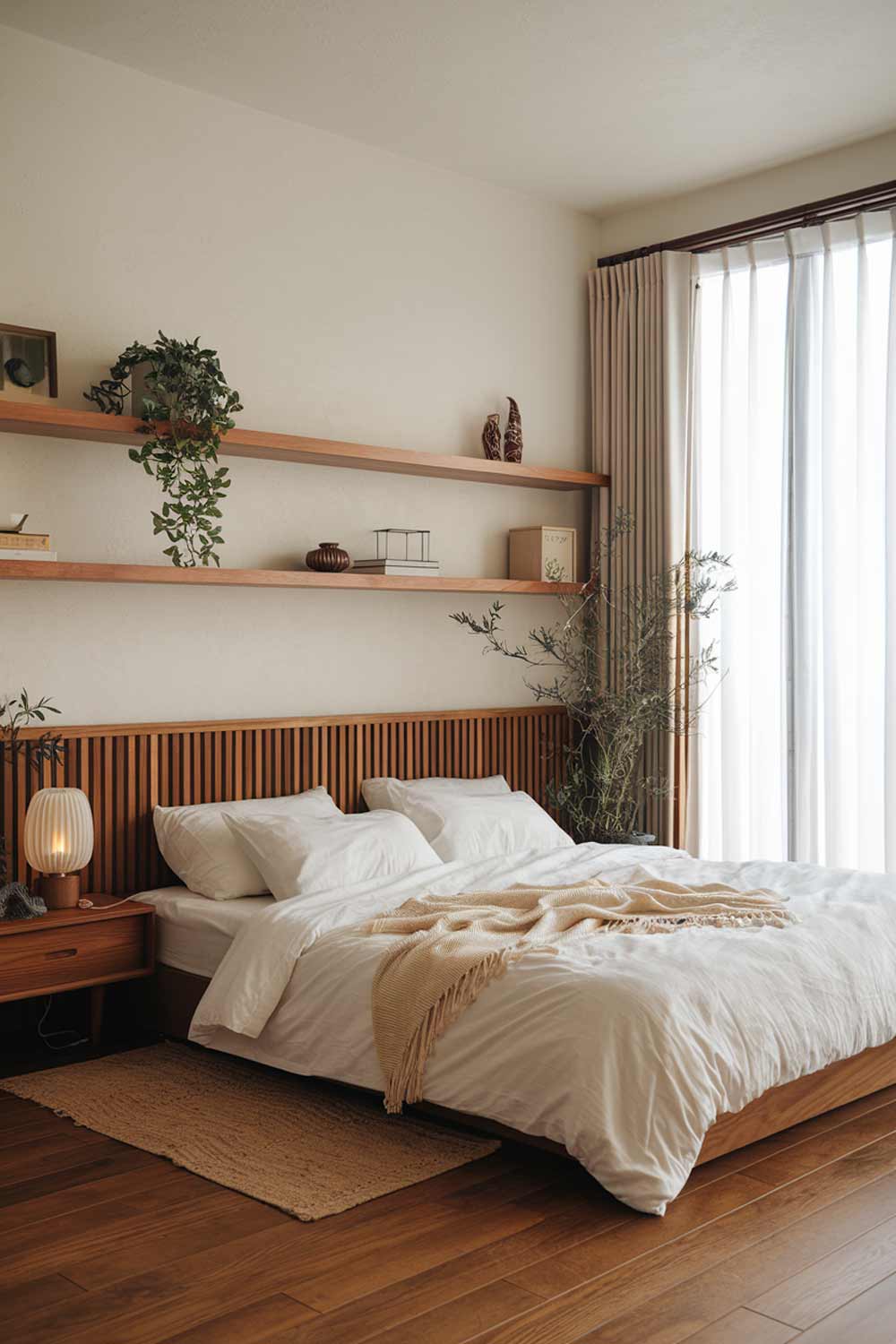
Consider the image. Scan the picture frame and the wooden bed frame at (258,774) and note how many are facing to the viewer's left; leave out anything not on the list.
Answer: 0

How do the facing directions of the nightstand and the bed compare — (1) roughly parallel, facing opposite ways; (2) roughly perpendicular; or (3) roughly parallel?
roughly parallel

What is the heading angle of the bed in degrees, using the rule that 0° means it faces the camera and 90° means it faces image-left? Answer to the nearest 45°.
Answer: approximately 315°

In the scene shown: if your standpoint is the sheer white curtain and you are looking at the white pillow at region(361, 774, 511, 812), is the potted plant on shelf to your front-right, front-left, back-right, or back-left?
front-left

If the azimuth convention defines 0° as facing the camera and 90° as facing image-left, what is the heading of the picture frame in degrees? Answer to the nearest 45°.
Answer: approximately 315°

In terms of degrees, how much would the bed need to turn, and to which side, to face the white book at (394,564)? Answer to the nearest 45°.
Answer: approximately 135° to its left

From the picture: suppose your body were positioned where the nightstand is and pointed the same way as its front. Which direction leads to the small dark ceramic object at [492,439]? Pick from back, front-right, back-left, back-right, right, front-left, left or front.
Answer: left

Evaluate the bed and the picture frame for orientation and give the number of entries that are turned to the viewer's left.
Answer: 0

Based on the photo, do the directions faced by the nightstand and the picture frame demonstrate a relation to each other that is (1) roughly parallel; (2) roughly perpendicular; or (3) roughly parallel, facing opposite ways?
roughly parallel

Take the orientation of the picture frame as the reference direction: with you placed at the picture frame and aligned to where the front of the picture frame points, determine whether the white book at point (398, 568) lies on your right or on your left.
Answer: on your left

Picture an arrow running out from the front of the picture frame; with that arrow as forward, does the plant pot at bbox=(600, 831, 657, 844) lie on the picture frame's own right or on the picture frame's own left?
on the picture frame's own left

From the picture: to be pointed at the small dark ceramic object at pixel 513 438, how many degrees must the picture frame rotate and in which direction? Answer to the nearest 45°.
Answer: approximately 90° to its left
